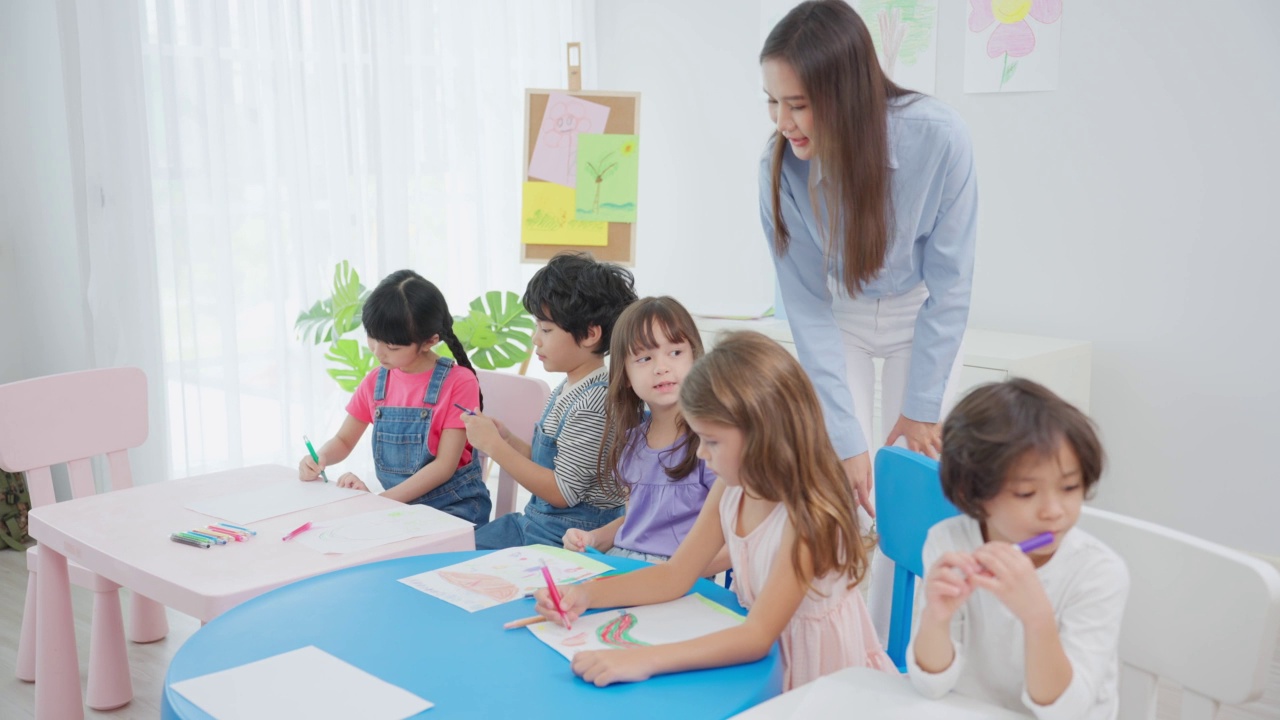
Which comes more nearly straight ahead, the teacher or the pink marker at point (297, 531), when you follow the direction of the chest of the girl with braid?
the pink marker

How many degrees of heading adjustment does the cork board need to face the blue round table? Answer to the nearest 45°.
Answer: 0° — it already faces it

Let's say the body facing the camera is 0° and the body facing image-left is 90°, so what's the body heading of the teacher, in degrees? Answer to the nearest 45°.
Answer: approximately 45°

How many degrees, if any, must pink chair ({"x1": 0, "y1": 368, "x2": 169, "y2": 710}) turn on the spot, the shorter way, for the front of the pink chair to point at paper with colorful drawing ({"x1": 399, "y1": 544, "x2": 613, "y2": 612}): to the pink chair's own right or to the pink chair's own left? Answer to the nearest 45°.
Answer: approximately 45° to the pink chair's own right

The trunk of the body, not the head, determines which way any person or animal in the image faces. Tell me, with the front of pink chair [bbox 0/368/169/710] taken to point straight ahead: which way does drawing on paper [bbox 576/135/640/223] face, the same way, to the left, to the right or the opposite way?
to the right

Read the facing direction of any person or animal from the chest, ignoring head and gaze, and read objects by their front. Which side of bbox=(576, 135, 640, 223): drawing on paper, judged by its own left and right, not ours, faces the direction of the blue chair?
front

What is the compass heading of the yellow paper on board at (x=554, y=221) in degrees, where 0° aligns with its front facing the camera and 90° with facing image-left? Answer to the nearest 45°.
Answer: approximately 0°

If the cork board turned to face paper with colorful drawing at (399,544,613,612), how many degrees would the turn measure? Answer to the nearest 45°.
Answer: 0° — it already faces it

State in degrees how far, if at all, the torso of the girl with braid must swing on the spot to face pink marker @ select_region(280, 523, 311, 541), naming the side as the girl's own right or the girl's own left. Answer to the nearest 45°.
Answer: approximately 45° to the girl's own left

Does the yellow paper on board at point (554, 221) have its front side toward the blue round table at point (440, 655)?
yes

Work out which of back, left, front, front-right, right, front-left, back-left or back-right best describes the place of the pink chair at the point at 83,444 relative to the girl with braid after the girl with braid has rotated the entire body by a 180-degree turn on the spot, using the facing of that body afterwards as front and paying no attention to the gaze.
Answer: back-left

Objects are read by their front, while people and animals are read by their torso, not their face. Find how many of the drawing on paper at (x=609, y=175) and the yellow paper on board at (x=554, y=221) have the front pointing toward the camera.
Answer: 2

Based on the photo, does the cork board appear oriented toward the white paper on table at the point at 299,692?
yes

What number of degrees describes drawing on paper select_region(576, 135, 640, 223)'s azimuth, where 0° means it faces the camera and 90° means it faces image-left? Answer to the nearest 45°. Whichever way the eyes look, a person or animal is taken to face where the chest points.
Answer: approximately 0°

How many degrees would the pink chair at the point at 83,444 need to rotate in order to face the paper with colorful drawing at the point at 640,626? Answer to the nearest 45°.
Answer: approximately 45° to its right
